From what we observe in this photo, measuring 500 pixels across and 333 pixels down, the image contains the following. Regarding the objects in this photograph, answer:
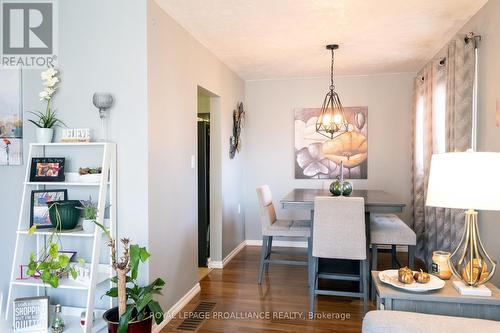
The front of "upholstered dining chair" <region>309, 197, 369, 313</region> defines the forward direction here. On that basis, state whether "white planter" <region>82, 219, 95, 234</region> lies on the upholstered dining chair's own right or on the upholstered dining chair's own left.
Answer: on the upholstered dining chair's own left

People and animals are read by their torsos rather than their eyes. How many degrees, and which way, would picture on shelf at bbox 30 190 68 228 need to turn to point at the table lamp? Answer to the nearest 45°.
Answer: approximately 45° to its left

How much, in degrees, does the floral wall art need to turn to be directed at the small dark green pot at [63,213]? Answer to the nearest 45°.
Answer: approximately 45° to its right

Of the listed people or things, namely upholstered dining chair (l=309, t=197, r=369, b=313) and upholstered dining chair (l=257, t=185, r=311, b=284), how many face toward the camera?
0

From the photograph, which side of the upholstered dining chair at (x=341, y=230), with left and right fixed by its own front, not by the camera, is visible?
back

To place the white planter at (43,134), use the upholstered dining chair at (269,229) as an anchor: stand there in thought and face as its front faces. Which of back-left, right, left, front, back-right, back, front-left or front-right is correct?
back-right

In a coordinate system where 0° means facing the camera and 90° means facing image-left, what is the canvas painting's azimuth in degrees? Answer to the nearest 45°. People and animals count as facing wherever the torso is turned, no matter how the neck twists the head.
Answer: approximately 0°

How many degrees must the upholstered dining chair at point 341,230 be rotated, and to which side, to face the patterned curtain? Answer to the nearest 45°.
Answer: approximately 45° to its right

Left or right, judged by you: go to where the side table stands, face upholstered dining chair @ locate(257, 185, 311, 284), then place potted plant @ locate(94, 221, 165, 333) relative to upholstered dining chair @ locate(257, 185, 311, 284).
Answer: left

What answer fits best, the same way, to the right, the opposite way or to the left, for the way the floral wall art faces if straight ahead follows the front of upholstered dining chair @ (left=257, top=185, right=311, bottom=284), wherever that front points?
to the right

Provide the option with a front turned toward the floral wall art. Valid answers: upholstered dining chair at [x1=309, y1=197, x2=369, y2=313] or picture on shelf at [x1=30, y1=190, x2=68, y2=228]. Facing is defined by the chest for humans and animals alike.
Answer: the upholstered dining chair

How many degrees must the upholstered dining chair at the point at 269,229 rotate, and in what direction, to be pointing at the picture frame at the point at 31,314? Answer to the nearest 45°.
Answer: approximately 135° to its right

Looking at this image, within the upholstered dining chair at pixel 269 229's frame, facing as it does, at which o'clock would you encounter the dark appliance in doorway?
The dark appliance in doorway is roughly at 7 o'clock from the upholstered dining chair.

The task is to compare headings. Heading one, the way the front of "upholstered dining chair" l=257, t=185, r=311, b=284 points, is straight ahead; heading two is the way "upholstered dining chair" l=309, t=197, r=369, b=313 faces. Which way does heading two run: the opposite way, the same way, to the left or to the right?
to the left

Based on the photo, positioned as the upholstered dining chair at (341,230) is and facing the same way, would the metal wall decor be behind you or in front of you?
in front
